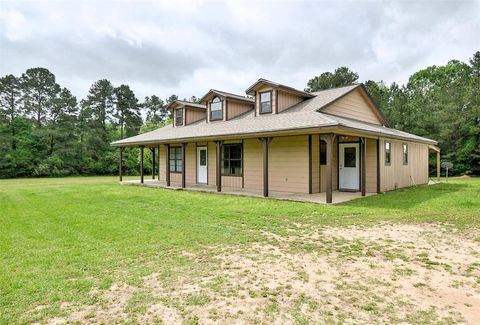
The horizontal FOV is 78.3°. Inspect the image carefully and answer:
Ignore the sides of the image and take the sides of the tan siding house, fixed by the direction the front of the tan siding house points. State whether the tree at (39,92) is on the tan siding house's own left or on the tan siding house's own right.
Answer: on the tan siding house's own right

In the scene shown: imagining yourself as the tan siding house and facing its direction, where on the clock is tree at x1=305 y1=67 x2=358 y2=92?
The tree is roughly at 5 o'clock from the tan siding house.

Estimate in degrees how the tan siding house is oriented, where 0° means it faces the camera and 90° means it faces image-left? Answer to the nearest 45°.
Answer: approximately 45°

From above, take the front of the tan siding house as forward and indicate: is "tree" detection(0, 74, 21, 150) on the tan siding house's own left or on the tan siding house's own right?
on the tan siding house's own right
